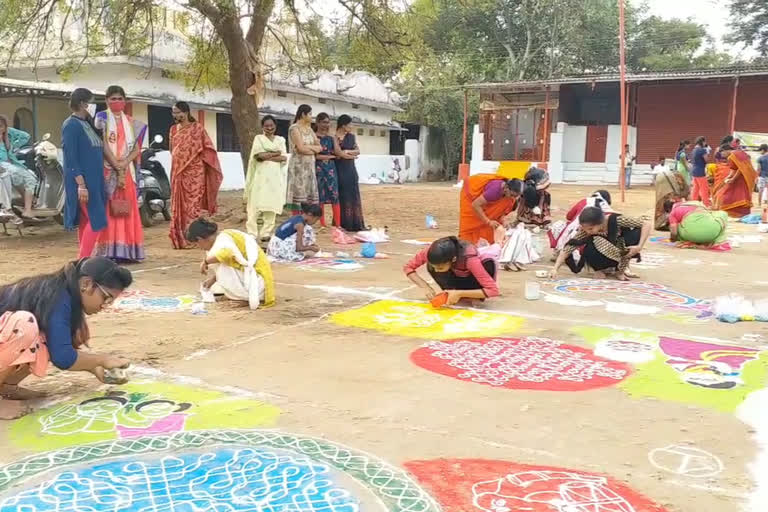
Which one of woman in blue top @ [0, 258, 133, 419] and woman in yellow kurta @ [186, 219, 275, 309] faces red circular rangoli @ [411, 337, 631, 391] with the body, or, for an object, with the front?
the woman in blue top

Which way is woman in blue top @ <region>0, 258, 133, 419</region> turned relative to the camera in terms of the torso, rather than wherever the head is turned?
to the viewer's right

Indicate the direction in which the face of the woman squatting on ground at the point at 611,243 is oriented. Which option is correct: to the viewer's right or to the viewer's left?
to the viewer's left

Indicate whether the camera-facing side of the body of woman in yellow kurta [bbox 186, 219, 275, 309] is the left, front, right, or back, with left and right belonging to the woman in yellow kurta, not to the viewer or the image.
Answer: left
